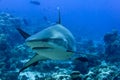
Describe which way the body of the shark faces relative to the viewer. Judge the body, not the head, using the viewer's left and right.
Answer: facing the viewer and to the left of the viewer
